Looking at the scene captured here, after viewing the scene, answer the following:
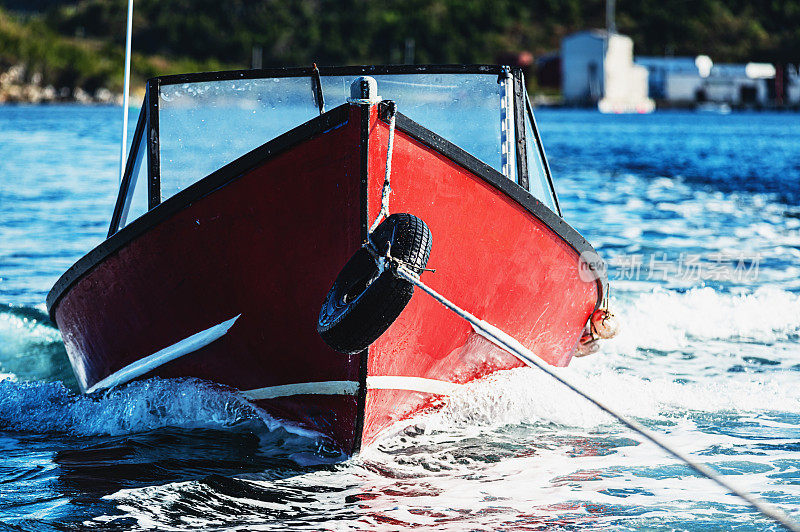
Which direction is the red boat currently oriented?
toward the camera
